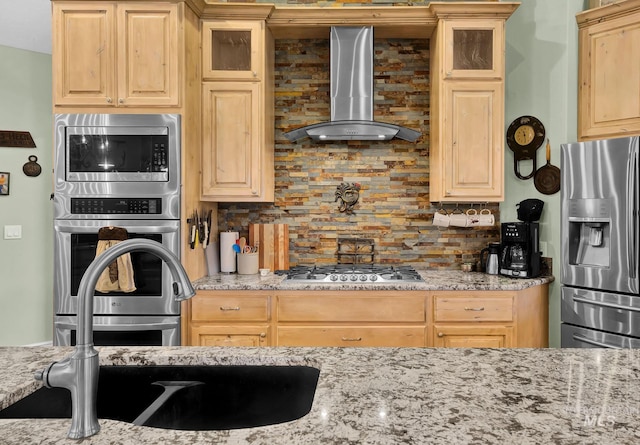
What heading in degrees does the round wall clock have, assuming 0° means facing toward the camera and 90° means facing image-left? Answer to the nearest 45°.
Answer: approximately 0°

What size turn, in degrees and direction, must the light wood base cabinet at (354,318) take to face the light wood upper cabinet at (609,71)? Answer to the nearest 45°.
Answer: approximately 90° to its left

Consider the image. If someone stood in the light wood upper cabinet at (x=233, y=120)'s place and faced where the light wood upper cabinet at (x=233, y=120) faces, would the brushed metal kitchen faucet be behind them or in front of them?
in front

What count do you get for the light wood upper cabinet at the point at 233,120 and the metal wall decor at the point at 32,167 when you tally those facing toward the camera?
2

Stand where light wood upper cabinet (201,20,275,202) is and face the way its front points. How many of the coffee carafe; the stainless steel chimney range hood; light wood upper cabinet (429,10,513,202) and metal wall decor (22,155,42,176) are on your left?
3

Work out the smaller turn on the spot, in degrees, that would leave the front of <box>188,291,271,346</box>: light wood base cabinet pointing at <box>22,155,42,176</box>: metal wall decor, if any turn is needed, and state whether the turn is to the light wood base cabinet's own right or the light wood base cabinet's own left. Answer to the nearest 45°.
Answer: approximately 135° to the light wood base cabinet's own right

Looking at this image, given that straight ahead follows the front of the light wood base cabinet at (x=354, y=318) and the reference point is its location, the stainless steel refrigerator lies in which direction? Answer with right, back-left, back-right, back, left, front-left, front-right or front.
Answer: left
